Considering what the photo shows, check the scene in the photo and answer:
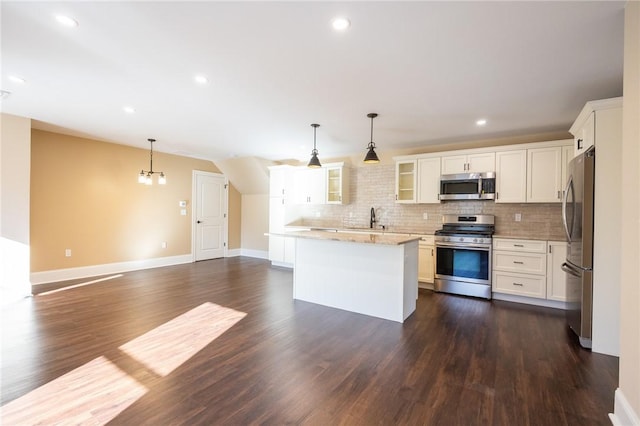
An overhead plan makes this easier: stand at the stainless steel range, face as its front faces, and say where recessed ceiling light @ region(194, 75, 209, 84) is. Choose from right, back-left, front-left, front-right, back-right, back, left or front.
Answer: front-right

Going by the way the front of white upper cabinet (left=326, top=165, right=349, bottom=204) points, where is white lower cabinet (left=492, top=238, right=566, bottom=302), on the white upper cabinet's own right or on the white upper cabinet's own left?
on the white upper cabinet's own left

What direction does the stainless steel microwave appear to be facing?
toward the camera

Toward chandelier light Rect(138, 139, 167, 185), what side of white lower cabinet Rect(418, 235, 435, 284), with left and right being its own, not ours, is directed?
right

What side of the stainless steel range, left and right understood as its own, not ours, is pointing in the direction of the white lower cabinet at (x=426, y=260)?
right

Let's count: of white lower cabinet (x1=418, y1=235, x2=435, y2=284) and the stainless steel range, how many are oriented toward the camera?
2

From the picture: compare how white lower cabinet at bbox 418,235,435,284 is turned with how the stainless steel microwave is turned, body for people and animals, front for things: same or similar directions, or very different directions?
same or similar directions

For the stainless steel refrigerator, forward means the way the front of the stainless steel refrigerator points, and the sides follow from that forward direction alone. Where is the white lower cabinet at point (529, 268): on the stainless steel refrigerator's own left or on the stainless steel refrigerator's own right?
on the stainless steel refrigerator's own right

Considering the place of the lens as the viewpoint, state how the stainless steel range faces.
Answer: facing the viewer

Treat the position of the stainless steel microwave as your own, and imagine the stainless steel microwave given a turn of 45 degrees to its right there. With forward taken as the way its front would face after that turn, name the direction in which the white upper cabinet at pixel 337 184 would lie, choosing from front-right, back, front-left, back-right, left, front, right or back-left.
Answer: front-right

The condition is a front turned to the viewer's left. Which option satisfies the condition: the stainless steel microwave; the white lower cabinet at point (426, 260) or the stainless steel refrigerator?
the stainless steel refrigerator

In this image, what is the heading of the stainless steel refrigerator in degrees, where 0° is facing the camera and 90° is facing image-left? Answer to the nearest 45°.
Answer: approximately 90°

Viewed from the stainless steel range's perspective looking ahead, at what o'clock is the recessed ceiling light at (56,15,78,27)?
The recessed ceiling light is roughly at 1 o'clock from the stainless steel range.

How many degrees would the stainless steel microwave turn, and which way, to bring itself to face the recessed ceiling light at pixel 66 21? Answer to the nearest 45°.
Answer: approximately 45° to its right

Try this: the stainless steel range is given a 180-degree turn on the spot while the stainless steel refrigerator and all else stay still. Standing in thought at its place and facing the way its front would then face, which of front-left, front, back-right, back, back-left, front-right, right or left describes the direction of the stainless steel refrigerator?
back-right

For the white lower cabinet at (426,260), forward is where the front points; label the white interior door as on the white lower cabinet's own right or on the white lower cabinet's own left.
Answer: on the white lower cabinet's own right
